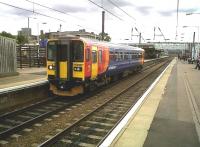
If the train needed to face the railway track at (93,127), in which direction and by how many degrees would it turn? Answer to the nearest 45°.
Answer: approximately 45° to its left

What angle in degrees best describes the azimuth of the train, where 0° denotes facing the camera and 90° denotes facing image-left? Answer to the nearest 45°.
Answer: approximately 45°
